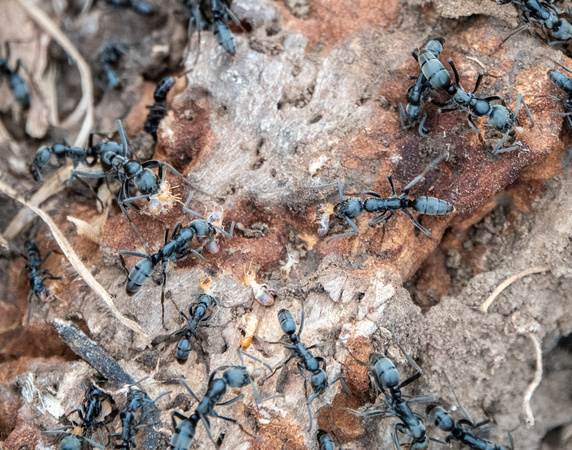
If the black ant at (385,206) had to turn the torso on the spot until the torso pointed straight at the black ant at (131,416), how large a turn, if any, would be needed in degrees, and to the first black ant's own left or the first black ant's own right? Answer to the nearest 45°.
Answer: approximately 45° to the first black ant's own left

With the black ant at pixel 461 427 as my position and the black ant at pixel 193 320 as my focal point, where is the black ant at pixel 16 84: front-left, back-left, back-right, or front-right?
front-right

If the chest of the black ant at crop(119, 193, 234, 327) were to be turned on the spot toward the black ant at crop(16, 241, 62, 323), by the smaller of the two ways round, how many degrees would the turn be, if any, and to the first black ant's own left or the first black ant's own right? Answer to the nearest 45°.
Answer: approximately 90° to the first black ant's own left

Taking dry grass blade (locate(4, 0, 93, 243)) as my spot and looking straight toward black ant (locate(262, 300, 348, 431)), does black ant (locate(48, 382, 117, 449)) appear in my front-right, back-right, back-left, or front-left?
front-right

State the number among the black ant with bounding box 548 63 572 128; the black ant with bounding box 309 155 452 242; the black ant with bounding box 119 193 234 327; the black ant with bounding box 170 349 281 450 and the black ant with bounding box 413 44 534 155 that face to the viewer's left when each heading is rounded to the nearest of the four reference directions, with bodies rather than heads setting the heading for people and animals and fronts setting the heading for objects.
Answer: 1

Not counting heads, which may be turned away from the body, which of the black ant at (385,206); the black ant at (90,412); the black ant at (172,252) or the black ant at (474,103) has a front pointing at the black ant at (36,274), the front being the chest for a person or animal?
the black ant at (385,206)

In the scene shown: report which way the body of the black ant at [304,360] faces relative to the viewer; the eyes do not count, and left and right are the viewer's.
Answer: facing the viewer and to the right of the viewer

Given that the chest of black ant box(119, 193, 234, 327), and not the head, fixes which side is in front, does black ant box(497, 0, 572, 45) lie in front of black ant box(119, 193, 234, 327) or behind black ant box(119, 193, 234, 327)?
in front

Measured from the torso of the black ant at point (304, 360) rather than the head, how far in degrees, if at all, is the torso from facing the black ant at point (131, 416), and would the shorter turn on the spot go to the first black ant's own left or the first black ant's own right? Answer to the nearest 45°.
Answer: approximately 135° to the first black ant's own right

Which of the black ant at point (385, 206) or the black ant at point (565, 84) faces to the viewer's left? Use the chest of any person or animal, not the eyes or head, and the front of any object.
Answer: the black ant at point (385, 206)

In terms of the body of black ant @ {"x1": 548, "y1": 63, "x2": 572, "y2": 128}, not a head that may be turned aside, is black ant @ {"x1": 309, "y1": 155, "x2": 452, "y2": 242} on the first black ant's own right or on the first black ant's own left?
on the first black ant's own right
